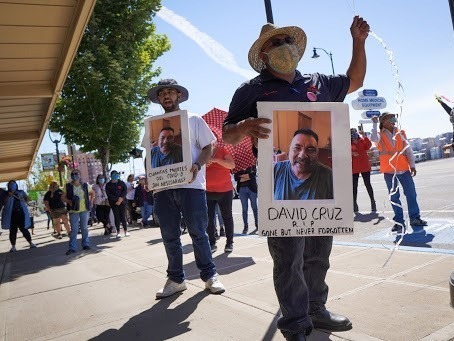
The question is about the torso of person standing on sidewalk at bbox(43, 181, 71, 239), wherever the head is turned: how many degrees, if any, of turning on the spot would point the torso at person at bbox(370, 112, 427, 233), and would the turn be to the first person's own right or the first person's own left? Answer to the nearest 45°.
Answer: approximately 45° to the first person's own left

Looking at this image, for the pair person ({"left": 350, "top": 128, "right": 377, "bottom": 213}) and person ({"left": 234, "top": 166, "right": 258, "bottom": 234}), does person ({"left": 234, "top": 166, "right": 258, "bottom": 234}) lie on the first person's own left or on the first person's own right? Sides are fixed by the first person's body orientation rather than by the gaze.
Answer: on the first person's own right

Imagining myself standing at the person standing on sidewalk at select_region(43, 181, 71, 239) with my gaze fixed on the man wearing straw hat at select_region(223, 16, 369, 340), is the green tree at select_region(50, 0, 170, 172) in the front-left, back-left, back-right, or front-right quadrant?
back-left

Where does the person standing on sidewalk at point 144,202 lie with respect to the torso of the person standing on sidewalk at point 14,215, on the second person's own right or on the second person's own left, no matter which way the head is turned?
on the second person's own left

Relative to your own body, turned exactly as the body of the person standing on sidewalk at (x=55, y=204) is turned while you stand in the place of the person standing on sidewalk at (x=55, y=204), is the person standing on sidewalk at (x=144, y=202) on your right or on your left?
on your left

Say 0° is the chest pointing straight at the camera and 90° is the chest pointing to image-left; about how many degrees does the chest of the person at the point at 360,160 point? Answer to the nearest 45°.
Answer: approximately 0°

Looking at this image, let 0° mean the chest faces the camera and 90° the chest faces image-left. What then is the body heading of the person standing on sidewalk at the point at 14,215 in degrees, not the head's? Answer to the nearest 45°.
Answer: approximately 0°
